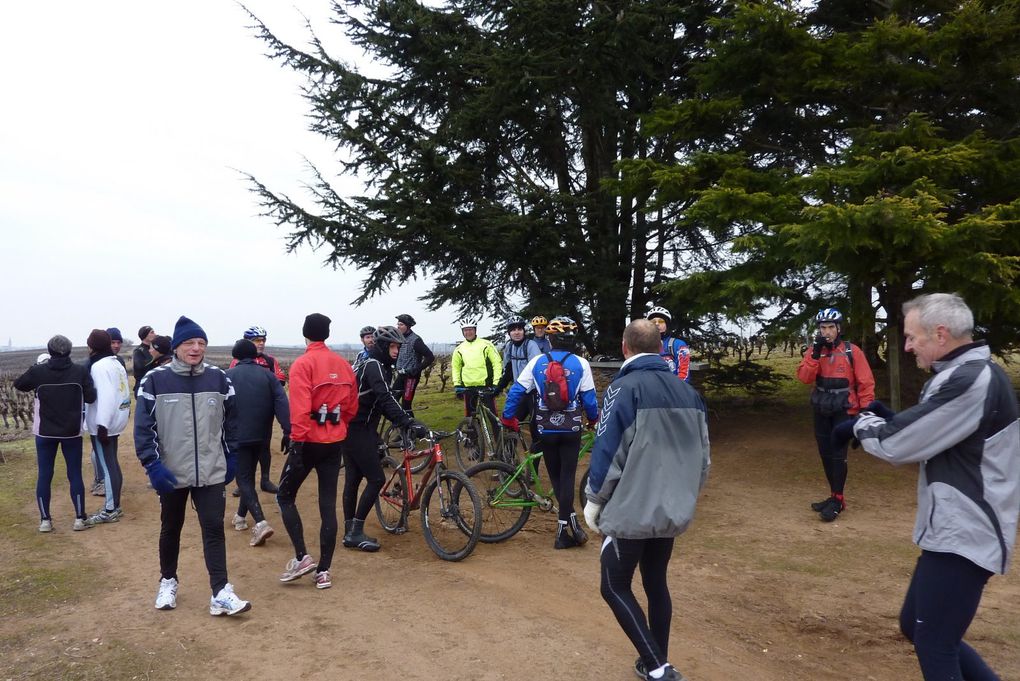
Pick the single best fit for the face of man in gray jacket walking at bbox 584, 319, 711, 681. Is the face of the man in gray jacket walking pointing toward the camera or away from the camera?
away from the camera

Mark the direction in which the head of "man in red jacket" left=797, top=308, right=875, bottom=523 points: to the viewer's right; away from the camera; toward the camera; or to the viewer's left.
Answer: toward the camera

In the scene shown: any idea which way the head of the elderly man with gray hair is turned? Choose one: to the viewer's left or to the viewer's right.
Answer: to the viewer's left

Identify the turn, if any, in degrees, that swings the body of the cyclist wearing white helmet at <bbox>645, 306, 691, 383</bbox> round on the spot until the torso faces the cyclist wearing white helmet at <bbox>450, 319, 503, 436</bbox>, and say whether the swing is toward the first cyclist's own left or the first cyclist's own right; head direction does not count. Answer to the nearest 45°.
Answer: approximately 90° to the first cyclist's own right

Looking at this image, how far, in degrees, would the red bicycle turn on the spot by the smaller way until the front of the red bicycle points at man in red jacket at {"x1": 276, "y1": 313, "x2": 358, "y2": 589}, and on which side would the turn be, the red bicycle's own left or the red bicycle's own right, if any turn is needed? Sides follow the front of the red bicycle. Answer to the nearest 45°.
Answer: approximately 90° to the red bicycle's own right

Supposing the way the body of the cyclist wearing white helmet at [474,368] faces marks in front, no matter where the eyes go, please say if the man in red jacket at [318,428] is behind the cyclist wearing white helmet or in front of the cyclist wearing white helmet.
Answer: in front

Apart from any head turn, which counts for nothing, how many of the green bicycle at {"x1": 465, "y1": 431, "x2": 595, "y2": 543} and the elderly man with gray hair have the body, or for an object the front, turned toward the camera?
0

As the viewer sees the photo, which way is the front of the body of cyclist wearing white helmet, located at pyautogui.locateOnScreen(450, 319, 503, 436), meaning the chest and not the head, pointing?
toward the camera

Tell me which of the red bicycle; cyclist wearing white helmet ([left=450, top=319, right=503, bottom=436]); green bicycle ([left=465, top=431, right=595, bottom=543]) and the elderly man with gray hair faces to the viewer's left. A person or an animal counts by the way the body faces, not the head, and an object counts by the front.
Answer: the elderly man with gray hair

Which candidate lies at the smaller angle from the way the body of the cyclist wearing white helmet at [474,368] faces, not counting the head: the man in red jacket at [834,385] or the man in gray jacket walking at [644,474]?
the man in gray jacket walking

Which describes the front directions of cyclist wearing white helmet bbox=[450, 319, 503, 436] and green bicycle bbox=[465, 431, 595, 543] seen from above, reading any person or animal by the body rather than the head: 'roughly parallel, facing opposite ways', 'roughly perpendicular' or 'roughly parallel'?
roughly perpendicular

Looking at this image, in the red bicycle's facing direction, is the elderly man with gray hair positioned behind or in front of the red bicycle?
in front

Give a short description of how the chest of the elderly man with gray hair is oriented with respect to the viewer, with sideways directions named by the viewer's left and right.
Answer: facing to the left of the viewer
